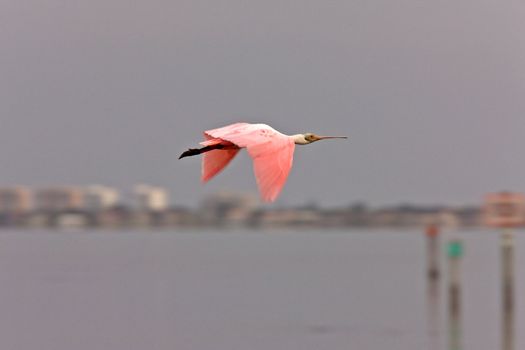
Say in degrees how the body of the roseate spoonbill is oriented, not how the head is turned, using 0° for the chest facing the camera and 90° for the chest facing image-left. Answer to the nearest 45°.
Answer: approximately 270°
